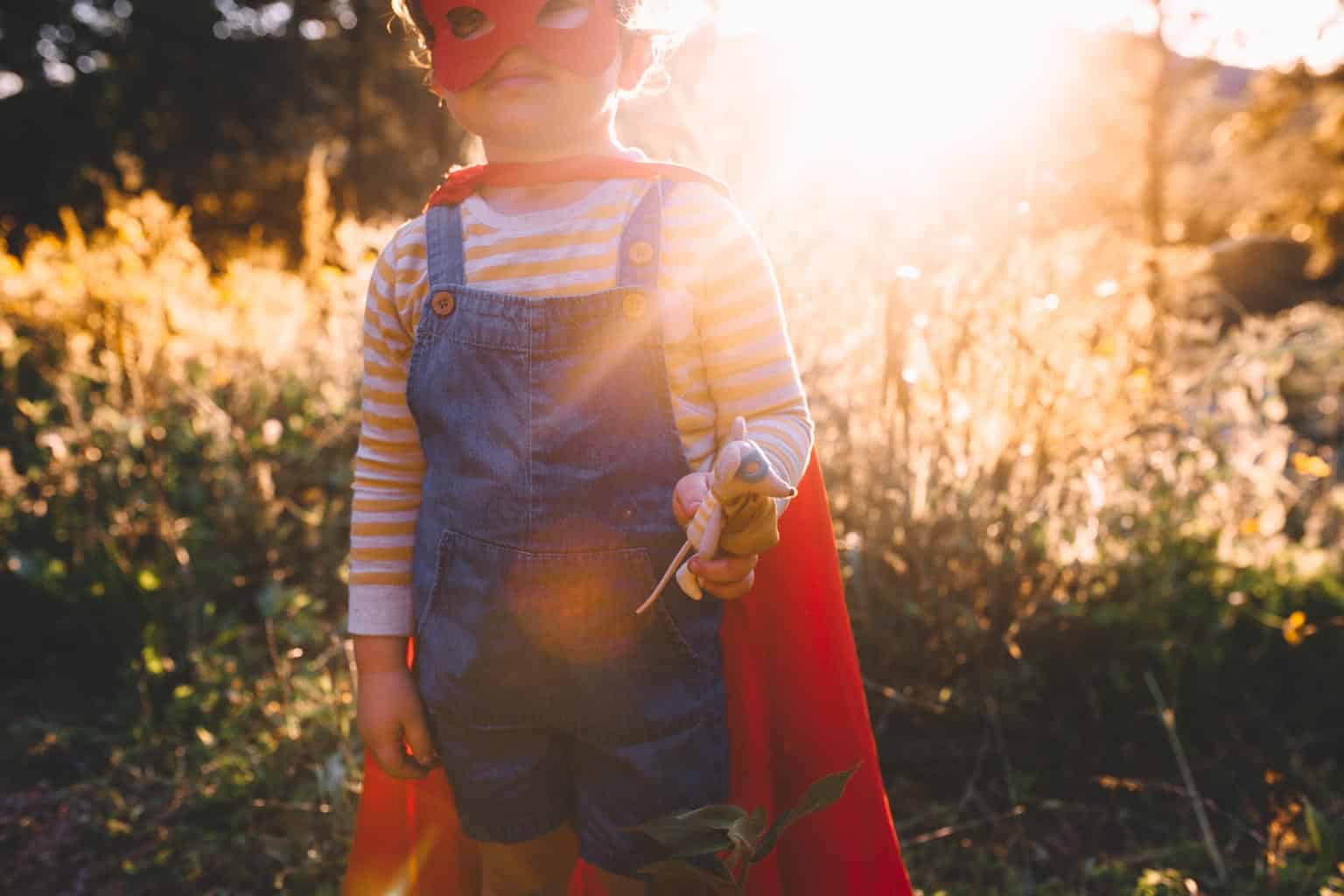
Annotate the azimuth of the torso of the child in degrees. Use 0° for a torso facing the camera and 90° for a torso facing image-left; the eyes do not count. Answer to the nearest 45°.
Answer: approximately 0°

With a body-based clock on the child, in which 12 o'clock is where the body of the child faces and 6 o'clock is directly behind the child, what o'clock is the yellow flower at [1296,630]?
The yellow flower is roughly at 8 o'clock from the child.

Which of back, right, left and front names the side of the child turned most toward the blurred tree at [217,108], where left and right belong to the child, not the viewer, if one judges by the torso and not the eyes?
back

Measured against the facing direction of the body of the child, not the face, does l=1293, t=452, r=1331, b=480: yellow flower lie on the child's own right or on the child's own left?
on the child's own left

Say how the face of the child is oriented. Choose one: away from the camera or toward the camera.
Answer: toward the camera
